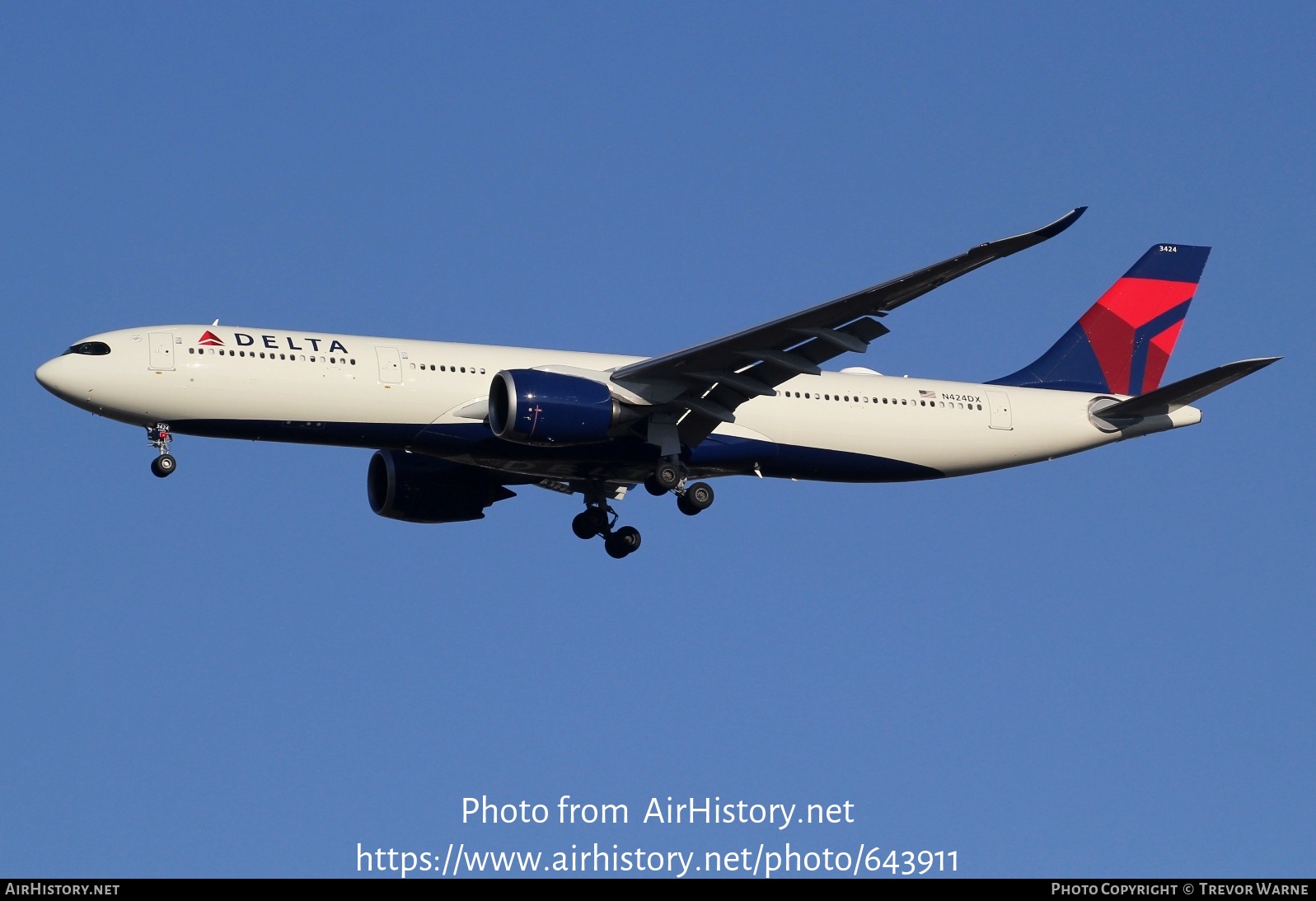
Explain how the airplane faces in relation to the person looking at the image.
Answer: facing to the left of the viewer
